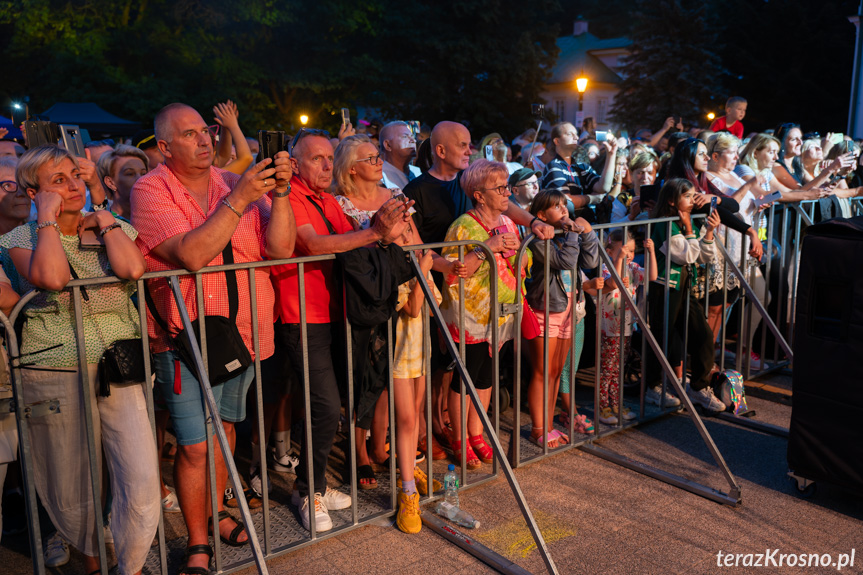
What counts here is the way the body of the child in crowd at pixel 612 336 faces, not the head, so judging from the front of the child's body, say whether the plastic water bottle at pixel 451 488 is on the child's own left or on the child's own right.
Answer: on the child's own right

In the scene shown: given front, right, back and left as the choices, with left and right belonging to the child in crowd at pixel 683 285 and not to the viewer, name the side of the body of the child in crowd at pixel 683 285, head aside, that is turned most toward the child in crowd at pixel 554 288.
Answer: right

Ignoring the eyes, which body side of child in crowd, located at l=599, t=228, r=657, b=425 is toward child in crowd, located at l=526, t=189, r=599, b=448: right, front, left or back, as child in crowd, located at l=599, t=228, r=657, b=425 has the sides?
right

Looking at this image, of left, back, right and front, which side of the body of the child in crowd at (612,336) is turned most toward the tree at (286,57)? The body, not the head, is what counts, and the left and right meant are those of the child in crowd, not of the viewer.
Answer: back

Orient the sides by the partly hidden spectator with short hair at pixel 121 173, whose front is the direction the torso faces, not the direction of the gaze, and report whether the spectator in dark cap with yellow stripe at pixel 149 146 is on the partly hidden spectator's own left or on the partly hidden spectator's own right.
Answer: on the partly hidden spectator's own left

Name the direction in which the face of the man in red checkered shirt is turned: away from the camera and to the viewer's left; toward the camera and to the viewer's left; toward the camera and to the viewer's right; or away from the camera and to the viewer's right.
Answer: toward the camera and to the viewer's right

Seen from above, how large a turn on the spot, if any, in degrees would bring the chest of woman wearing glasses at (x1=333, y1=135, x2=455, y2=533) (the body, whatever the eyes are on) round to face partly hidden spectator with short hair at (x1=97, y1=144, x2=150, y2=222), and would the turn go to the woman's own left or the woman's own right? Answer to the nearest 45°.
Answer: approximately 135° to the woman's own right

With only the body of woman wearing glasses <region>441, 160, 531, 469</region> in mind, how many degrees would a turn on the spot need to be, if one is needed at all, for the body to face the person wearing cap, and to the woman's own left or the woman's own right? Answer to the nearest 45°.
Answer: approximately 135° to the woman's own left

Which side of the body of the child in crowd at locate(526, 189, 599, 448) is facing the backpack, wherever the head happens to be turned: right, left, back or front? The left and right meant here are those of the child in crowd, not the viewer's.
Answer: left

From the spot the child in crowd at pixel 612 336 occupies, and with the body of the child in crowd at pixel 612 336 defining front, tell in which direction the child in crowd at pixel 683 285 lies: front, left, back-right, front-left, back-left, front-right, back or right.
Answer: left

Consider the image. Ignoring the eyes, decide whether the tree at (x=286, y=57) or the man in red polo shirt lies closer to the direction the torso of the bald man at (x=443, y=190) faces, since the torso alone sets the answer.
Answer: the man in red polo shirt
